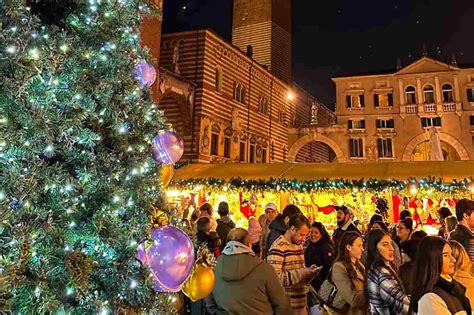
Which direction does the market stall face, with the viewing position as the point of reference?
facing the viewer

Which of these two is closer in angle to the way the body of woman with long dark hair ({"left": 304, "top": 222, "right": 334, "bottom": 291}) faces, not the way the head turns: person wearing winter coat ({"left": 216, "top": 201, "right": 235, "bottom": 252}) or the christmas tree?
the christmas tree

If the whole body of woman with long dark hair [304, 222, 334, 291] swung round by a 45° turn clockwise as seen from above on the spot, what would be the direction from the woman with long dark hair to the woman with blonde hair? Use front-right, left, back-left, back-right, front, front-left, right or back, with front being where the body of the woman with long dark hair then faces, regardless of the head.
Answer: back-left

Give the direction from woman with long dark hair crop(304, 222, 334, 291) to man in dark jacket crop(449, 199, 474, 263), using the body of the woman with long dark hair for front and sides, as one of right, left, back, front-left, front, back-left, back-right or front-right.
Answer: back-left

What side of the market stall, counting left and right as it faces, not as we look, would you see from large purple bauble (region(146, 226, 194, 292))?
front

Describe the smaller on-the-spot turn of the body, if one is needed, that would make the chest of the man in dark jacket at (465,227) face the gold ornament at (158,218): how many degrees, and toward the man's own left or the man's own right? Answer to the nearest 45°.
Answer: approximately 135° to the man's own right

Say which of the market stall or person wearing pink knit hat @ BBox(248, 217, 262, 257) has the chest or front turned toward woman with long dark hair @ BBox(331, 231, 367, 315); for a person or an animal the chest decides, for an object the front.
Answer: the market stall
